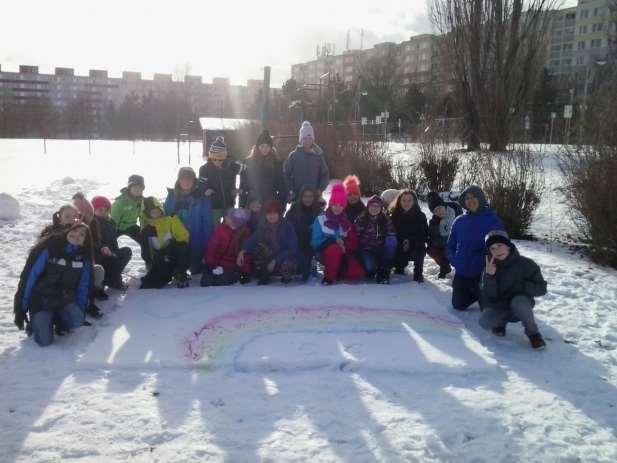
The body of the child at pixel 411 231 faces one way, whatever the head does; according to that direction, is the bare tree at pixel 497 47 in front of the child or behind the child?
behind

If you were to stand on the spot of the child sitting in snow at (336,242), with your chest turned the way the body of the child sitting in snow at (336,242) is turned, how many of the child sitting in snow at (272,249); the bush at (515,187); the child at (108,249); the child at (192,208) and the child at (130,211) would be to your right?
4

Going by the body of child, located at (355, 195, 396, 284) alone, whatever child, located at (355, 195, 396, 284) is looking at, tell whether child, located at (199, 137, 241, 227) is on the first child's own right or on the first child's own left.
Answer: on the first child's own right

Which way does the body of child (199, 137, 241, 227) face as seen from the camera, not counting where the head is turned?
toward the camera

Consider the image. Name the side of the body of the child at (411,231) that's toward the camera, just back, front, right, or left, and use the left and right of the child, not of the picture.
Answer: front

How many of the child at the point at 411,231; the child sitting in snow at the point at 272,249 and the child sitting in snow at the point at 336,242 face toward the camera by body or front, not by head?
3

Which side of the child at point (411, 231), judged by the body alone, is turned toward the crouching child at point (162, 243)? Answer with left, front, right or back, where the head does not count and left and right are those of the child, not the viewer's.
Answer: right
